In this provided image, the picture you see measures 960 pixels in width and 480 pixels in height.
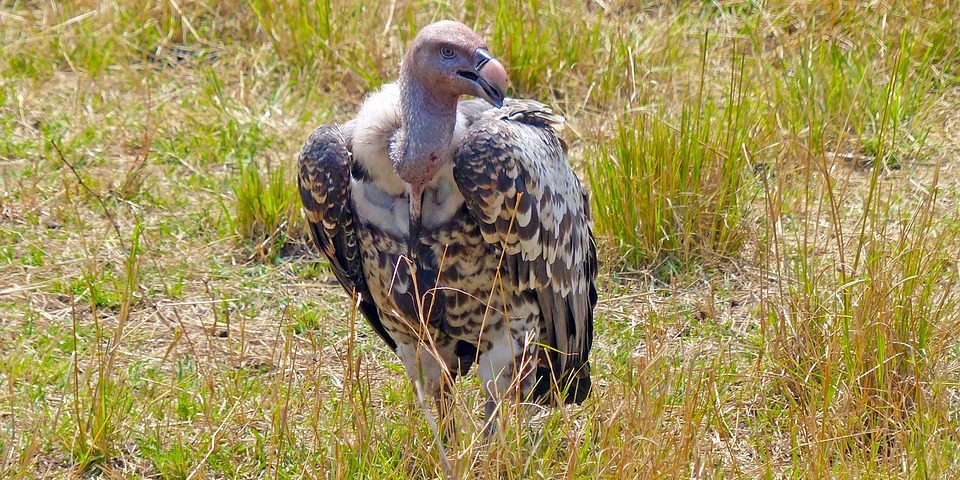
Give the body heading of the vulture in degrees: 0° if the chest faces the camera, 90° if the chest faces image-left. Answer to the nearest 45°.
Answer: approximately 45°
